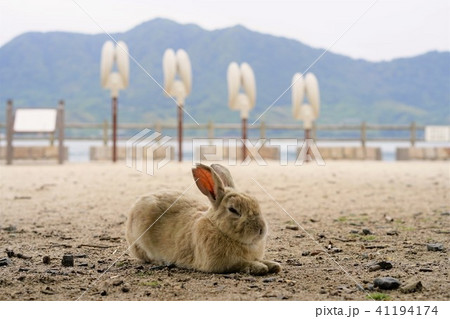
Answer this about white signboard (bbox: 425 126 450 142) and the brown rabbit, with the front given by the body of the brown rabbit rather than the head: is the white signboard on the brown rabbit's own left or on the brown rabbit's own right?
on the brown rabbit's own left

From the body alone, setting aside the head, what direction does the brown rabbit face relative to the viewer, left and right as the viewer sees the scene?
facing the viewer and to the right of the viewer

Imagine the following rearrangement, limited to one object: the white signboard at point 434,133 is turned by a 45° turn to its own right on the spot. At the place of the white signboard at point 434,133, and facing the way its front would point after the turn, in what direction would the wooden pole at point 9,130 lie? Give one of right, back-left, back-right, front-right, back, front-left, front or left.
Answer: front

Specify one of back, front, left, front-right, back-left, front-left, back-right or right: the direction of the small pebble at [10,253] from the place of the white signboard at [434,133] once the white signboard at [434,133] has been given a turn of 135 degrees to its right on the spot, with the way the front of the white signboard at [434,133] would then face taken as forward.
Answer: back-left

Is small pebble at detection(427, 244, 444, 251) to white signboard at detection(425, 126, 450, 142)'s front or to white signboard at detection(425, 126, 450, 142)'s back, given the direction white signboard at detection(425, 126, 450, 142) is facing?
to the front

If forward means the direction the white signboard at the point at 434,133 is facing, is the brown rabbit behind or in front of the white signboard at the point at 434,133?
in front

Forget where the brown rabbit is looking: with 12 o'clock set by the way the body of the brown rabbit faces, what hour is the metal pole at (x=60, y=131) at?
The metal pole is roughly at 7 o'clock from the brown rabbit.

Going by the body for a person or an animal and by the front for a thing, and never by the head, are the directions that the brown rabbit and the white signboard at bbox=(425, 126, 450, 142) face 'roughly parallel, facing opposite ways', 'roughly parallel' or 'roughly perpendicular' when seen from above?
roughly perpendicular

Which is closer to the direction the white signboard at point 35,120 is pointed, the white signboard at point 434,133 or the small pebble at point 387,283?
the small pebble

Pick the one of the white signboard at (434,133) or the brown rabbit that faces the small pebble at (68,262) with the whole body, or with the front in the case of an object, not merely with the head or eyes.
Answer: the white signboard

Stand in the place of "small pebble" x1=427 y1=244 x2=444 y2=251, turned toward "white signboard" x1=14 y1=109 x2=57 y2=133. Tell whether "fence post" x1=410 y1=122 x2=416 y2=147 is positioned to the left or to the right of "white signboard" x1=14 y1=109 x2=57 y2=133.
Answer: right

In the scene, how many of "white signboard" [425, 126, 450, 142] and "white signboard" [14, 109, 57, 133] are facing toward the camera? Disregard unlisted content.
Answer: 2

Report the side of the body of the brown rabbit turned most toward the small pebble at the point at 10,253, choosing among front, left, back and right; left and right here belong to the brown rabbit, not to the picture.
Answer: back

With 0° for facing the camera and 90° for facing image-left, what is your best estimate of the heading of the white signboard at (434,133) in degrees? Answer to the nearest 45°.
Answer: approximately 0°

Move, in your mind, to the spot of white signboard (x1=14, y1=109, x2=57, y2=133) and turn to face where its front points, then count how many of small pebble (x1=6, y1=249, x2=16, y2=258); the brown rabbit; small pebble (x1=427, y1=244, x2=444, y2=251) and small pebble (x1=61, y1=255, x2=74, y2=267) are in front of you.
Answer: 4

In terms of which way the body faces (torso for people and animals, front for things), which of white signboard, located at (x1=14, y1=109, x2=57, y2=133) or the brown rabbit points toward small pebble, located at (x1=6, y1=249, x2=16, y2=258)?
the white signboard

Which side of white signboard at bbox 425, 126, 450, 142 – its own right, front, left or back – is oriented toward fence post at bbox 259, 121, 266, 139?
right
